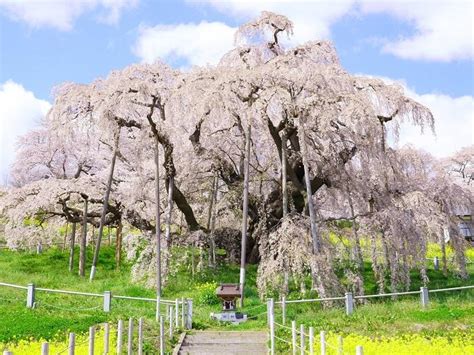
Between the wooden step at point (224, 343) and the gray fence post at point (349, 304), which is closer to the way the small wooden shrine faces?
the wooden step

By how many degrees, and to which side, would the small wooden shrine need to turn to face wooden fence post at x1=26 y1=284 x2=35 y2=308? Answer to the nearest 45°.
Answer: approximately 90° to its right

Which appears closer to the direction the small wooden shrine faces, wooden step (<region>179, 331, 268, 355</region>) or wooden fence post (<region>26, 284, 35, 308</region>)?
the wooden step

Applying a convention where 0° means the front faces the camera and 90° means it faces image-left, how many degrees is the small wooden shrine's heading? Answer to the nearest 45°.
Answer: approximately 0°

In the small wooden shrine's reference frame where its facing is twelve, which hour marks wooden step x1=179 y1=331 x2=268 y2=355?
The wooden step is roughly at 12 o'clock from the small wooden shrine.

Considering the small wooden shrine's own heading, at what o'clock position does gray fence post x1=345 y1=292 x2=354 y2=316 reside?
The gray fence post is roughly at 9 o'clock from the small wooden shrine.
